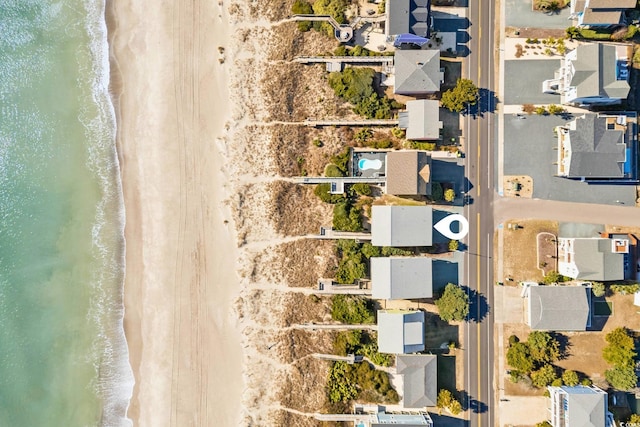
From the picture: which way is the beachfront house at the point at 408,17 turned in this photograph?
to the viewer's right

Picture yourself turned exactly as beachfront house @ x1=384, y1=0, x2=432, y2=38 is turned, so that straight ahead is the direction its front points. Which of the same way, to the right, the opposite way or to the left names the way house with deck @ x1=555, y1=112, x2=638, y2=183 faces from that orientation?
the opposite way

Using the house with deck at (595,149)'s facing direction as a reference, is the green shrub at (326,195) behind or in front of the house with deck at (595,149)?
in front

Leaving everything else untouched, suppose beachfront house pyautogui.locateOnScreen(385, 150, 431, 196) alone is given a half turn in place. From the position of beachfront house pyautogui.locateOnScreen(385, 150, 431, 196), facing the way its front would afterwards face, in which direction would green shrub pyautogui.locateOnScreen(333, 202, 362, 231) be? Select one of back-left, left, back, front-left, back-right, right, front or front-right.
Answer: front

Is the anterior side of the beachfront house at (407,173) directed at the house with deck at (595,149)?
yes

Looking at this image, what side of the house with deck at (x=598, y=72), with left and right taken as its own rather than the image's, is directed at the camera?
left

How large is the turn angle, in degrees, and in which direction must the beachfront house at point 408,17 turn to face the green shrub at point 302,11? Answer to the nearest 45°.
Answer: approximately 180°

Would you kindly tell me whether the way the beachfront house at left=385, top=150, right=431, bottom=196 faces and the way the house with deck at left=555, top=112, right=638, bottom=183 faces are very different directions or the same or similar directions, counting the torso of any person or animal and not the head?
very different directions

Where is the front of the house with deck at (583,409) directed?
to the viewer's left

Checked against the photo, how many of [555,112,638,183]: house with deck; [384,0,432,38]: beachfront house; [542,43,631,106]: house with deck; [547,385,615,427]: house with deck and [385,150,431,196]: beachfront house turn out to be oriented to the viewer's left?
3

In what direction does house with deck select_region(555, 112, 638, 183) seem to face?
to the viewer's left

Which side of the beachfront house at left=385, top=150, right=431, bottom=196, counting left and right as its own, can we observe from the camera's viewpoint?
right

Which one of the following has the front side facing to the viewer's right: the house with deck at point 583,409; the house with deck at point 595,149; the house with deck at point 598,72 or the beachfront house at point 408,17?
the beachfront house
